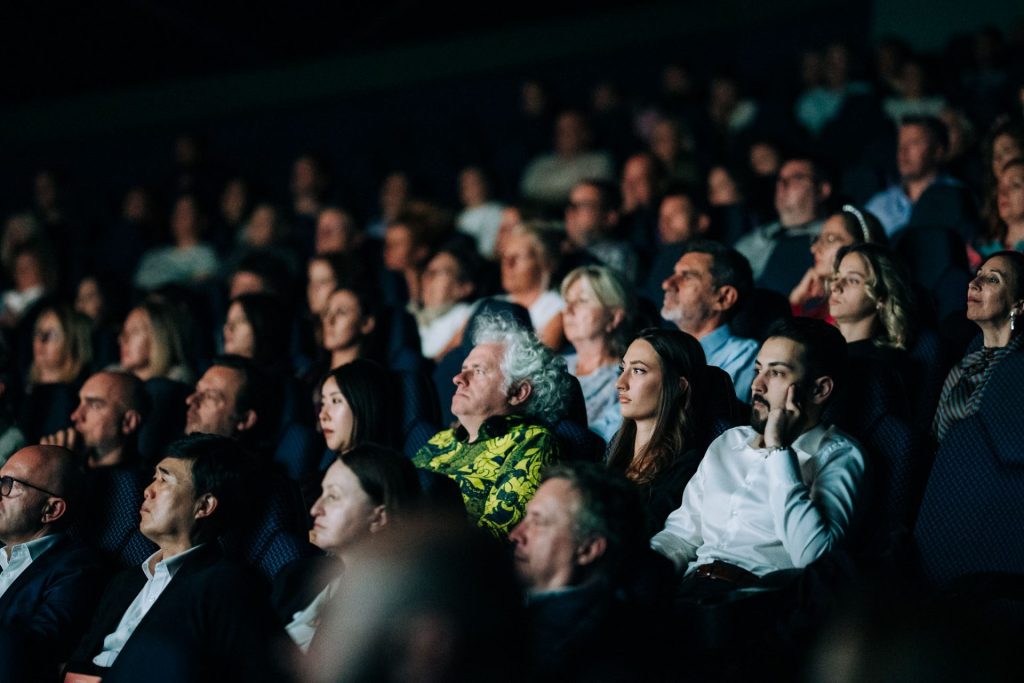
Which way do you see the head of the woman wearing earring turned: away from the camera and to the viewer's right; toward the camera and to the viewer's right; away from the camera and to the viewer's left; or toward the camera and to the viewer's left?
toward the camera and to the viewer's left

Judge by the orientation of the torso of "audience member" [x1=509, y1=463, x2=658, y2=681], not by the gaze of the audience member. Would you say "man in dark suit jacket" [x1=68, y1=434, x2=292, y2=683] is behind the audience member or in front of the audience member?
in front

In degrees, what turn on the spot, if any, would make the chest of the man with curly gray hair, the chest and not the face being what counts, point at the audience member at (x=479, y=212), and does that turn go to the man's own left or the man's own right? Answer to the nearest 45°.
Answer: approximately 135° to the man's own right

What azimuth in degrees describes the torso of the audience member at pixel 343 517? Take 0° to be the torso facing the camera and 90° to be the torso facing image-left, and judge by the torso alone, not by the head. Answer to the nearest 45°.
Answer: approximately 90°

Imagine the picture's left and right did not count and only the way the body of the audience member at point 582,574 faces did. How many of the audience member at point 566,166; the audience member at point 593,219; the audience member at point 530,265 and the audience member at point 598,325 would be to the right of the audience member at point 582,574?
4

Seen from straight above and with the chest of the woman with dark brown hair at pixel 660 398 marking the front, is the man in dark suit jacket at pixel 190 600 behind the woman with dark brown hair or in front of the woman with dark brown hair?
in front

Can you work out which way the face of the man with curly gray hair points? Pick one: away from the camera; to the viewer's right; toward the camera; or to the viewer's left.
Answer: to the viewer's left

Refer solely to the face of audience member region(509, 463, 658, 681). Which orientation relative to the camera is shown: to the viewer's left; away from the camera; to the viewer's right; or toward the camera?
to the viewer's left

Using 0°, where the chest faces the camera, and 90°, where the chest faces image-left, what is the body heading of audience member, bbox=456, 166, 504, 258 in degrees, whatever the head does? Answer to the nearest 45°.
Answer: approximately 45°

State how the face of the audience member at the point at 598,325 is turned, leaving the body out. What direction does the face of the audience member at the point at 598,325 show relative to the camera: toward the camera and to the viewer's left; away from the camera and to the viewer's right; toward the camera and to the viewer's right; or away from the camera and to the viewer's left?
toward the camera and to the viewer's left

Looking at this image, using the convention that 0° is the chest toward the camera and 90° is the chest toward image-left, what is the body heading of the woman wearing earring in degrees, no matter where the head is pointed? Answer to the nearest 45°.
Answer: approximately 45°

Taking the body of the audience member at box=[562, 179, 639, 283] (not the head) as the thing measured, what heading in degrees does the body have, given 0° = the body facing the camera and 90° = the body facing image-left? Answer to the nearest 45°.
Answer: approximately 45°

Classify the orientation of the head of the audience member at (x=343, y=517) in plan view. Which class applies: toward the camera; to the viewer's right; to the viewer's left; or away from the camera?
to the viewer's left
